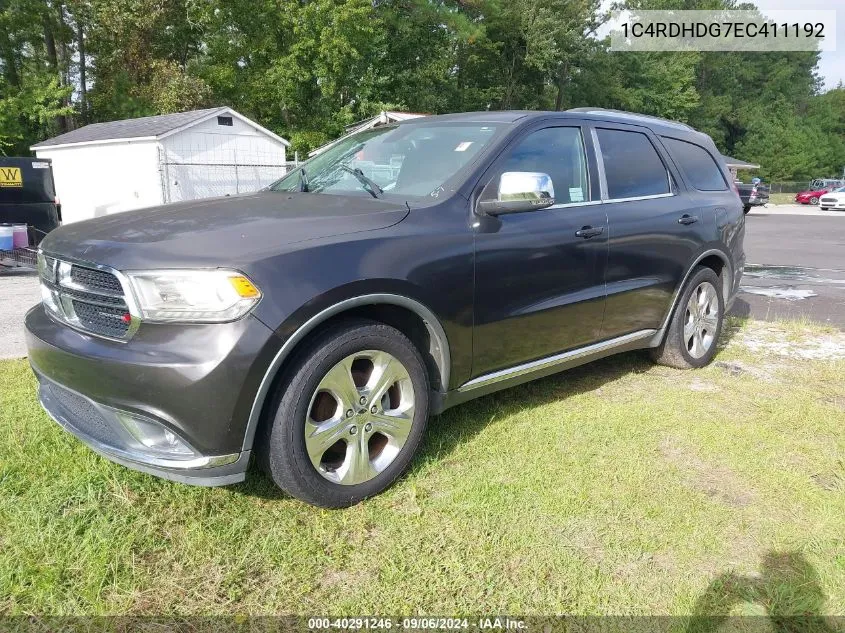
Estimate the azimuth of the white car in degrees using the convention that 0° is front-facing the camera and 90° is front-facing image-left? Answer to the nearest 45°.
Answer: approximately 45°

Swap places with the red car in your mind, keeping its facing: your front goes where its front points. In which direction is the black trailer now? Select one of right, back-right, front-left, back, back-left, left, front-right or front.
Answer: front-left

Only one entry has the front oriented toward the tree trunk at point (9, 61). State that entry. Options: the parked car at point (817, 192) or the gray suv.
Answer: the parked car

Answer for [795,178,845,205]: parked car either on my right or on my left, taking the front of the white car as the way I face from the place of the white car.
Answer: on my right

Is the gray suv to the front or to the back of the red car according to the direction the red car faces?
to the front

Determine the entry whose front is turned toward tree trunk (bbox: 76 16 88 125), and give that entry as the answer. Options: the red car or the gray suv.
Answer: the red car

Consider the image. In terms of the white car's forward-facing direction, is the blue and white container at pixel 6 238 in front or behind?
in front

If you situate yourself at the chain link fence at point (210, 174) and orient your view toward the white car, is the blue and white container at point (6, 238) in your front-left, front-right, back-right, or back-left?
back-right

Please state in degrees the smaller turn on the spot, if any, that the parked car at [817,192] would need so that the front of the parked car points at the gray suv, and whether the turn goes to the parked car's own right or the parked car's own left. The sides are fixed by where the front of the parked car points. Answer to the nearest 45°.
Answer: approximately 45° to the parked car's own left

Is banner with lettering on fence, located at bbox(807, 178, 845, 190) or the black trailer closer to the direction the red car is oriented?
the black trailer

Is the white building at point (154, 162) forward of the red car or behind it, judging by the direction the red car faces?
forward

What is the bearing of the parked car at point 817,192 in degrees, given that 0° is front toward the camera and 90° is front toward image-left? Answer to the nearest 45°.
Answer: approximately 45°
